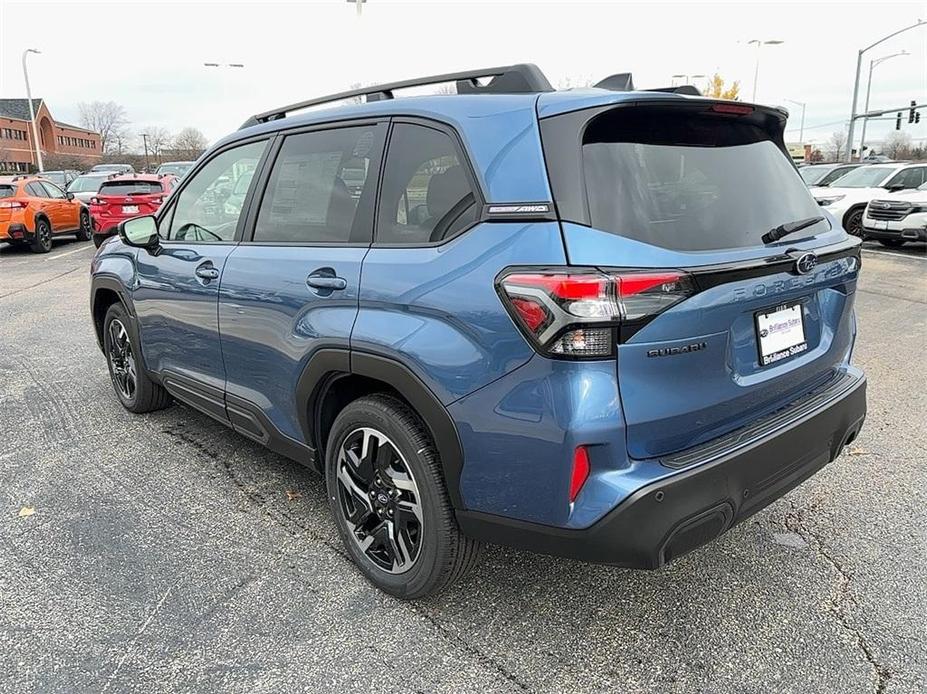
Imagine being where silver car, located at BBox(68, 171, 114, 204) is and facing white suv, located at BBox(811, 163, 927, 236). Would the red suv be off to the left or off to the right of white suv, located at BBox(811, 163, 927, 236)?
right

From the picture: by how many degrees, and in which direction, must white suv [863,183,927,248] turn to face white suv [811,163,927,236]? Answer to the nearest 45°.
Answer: approximately 90° to its right

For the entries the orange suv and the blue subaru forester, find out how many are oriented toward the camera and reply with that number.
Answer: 0

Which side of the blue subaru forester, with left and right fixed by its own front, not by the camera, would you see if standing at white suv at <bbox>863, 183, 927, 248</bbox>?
right

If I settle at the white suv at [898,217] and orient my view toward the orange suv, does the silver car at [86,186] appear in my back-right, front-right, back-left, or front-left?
front-right

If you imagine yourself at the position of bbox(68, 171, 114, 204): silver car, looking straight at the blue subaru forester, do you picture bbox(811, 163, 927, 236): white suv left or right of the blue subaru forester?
left

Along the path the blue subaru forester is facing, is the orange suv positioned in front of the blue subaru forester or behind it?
in front

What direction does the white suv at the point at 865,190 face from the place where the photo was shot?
facing the viewer and to the left of the viewer
